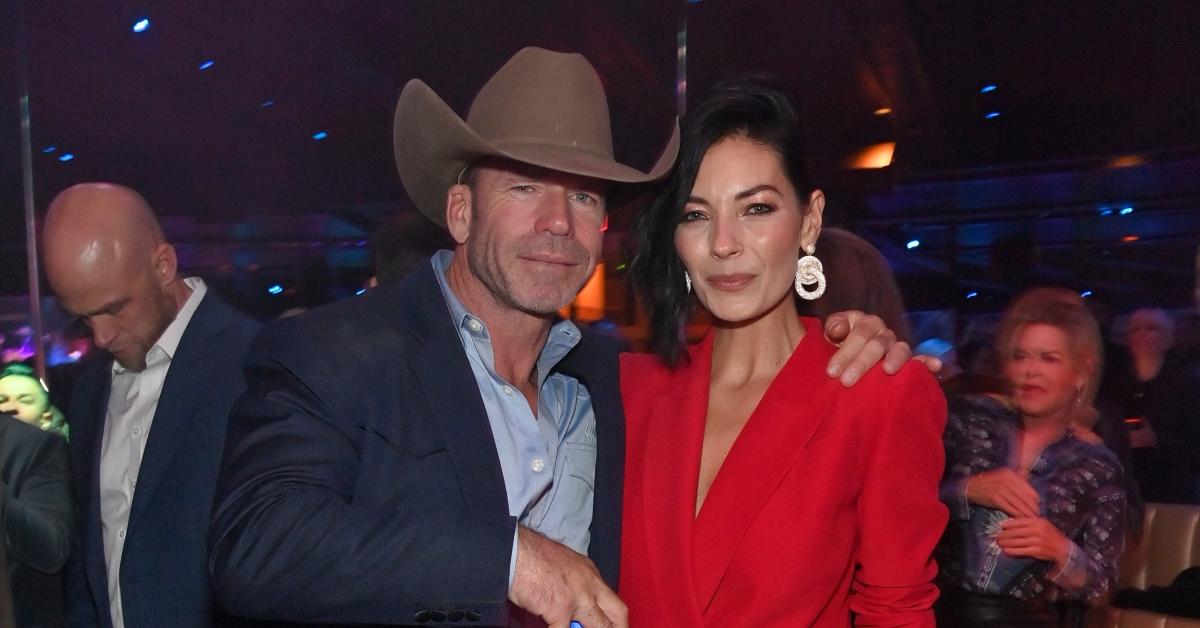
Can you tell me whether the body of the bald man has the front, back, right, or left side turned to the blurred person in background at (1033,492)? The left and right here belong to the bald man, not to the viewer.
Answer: left

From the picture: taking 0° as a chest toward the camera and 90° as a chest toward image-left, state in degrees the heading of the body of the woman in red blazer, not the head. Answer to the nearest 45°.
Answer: approximately 45°

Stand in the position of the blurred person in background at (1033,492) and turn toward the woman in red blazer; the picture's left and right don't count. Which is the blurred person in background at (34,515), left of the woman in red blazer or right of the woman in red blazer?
right

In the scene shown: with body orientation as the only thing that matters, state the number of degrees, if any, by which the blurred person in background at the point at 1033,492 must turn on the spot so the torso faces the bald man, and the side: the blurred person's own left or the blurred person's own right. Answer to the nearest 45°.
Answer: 0° — they already face them

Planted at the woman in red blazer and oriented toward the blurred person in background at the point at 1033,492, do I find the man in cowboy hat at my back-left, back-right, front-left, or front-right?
back-left

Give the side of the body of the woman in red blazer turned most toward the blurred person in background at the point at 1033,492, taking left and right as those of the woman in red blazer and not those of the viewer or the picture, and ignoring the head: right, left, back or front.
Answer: back

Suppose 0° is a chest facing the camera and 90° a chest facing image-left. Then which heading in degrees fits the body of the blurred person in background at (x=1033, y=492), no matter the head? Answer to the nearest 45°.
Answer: approximately 45°
